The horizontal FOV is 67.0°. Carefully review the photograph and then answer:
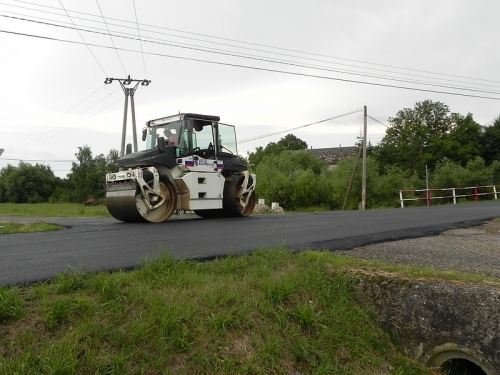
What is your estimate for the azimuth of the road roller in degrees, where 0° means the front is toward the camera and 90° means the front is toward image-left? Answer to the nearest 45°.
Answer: approximately 45°

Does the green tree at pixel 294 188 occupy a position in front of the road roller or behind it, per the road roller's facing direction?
behind

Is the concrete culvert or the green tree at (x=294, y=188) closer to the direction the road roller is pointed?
the concrete culvert

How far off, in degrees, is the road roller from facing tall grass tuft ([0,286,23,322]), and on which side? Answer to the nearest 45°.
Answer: approximately 45° to its left

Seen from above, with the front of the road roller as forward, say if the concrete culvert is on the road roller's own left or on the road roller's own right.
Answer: on the road roller's own left
